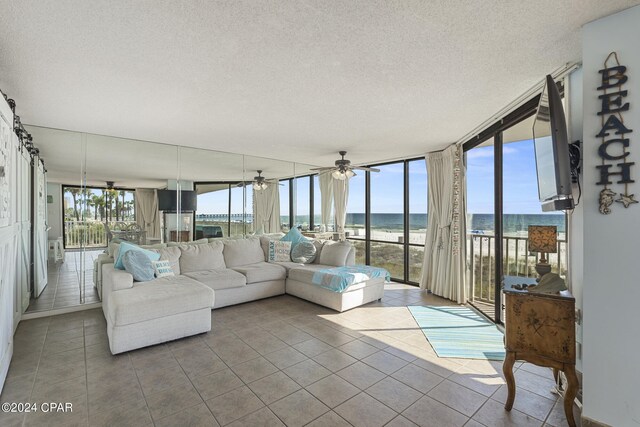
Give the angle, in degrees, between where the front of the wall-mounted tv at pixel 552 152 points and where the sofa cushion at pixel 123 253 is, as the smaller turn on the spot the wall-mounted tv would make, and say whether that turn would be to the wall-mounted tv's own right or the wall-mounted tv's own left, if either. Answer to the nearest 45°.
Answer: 0° — it already faces it

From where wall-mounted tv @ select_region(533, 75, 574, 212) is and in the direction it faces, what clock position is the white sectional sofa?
The white sectional sofa is roughly at 12 o'clock from the wall-mounted tv.

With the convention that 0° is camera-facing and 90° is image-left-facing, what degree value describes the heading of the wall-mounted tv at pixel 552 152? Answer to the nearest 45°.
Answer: approximately 90°

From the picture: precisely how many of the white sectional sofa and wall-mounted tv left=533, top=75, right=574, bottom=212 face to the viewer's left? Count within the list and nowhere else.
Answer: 1

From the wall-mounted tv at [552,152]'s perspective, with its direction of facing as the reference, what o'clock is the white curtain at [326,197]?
The white curtain is roughly at 1 o'clock from the wall-mounted tv.

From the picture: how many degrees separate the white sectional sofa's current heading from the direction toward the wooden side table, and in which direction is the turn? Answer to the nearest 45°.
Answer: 0° — it already faces it

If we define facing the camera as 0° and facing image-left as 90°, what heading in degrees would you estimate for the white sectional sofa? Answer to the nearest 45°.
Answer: approximately 315°
